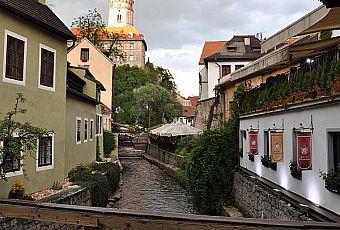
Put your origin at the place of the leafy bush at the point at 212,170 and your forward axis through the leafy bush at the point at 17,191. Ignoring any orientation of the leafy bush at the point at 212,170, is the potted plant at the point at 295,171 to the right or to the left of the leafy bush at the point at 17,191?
left

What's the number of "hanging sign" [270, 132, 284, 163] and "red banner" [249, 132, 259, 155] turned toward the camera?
2
